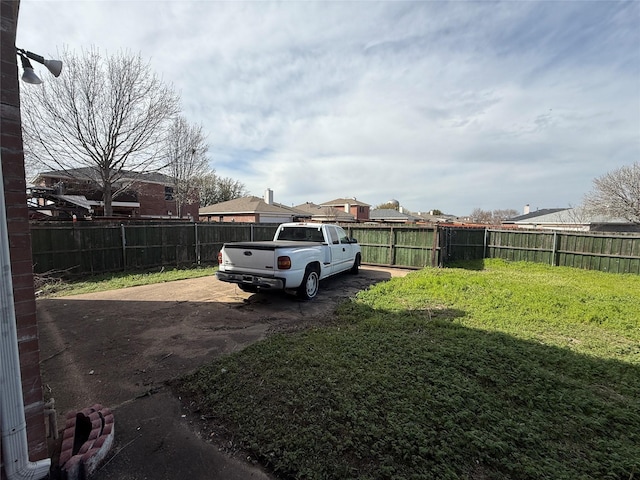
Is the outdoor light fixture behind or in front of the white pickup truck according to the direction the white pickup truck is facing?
behind

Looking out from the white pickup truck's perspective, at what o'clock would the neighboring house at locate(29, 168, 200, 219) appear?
The neighboring house is roughly at 9 o'clock from the white pickup truck.

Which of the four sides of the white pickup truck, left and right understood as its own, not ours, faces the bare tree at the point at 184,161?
left

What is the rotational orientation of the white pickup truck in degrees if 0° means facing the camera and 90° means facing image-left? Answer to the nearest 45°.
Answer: approximately 225°

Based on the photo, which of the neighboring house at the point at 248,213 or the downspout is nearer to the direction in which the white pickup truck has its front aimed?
the neighboring house

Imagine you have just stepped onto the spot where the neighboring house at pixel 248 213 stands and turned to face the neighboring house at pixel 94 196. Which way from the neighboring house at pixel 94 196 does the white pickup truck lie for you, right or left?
left

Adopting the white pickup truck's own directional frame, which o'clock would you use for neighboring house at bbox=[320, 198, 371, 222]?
The neighboring house is roughly at 11 o'clock from the white pickup truck.

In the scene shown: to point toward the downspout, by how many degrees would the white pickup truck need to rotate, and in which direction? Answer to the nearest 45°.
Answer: approximately 135° to its right

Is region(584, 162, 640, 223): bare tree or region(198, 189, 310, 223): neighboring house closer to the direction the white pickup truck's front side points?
the bare tree

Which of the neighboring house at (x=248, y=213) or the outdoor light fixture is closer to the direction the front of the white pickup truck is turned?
the neighboring house

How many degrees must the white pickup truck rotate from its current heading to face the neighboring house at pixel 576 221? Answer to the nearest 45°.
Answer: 0° — it already faces it
